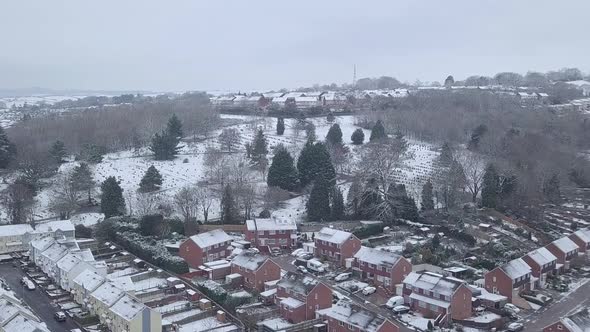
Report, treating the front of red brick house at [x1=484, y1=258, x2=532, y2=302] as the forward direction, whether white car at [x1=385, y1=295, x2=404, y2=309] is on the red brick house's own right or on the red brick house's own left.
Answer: on the red brick house's own right

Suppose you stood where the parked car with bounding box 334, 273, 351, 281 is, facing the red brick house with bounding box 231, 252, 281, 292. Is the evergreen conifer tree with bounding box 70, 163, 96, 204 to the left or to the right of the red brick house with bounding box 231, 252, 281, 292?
right

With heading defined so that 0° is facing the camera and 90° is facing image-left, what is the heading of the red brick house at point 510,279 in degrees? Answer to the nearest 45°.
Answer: approximately 315°

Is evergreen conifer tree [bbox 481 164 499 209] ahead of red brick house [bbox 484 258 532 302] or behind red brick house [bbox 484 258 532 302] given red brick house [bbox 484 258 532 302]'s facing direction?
behind

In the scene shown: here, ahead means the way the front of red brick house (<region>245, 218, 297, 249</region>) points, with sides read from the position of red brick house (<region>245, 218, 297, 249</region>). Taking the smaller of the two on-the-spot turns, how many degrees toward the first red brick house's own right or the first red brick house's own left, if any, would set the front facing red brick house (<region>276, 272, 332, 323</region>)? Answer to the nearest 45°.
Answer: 0° — it already faces it

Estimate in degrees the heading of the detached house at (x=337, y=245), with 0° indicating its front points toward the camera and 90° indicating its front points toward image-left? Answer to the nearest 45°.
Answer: approximately 45°

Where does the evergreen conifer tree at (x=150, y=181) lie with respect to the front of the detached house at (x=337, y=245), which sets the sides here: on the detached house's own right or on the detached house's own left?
on the detached house's own right

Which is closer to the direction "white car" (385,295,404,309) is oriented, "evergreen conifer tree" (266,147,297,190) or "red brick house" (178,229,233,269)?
the red brick house
